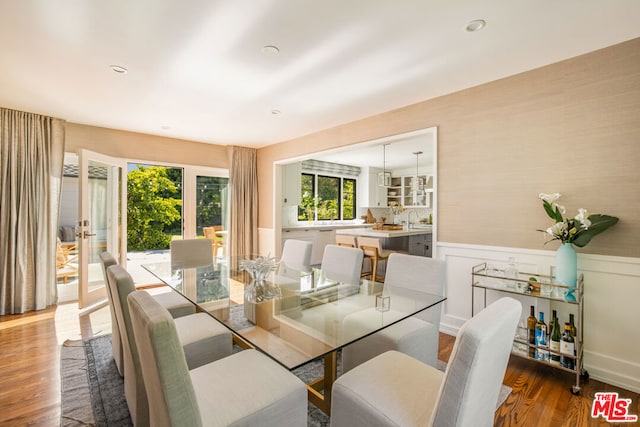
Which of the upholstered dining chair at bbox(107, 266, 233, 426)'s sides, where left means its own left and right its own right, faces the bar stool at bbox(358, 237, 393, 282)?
front

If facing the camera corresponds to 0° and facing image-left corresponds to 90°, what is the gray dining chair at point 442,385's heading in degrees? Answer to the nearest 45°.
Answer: approximately 135°

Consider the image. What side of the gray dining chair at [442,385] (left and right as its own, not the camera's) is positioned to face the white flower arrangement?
right

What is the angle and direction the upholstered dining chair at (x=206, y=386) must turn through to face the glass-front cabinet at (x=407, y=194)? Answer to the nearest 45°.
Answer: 0° — it already faces it

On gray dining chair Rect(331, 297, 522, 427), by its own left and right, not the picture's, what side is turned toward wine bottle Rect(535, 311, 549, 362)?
right

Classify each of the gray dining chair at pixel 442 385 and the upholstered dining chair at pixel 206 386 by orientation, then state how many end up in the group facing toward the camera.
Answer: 0

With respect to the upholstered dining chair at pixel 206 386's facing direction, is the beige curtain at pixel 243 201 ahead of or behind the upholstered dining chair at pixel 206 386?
ahead

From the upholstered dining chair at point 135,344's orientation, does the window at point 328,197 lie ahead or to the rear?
ahead

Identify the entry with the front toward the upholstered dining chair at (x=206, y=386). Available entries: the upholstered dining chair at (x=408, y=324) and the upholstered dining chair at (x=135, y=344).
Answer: the upholstered dining chair at (x=408, y=324)

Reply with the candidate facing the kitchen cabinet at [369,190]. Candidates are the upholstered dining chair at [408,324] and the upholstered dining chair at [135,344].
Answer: the upholstered dining chair at [135,344]

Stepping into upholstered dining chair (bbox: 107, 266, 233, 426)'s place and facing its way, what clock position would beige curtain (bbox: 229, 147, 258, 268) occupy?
The beige curtain is roughly at 11 o'clock from the upholstered dining chair.

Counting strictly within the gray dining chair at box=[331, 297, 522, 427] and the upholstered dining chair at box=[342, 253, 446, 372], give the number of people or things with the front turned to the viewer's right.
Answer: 0

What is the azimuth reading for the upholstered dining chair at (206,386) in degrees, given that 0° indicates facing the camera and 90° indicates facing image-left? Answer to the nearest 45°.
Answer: approximately 225°
